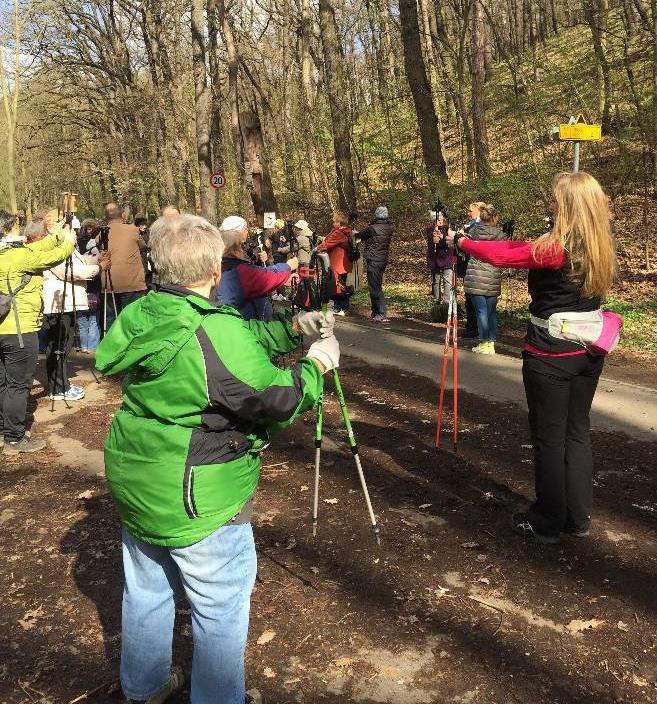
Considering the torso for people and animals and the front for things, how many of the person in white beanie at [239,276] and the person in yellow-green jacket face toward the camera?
0

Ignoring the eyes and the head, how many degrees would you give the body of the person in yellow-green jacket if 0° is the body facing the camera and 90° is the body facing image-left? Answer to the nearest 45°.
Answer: approximately 270°

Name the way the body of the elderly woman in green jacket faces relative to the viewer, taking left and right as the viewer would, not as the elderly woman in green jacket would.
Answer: facing away from the viewer and to the right of the viewer

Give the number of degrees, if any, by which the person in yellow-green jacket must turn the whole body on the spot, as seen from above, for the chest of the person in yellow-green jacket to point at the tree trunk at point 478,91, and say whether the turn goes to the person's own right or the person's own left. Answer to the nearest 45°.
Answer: approximately 45° to the person's own left

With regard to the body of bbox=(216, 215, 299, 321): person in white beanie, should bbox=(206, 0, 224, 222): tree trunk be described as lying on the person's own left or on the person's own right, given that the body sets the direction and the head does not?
on the person's own left

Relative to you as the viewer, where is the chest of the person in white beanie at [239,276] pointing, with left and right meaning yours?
facing away from the viewer and to the right of the viewer

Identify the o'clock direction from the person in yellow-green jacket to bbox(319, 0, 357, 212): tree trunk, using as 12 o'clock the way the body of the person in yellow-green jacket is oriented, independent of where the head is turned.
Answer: The tree trunk is roughly at 10 o'clock from the person in yellow-green jacket.

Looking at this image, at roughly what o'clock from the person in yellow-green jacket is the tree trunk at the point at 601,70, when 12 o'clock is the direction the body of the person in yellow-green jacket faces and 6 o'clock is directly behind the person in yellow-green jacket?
The tree trunk is roughly at 11 o'clock from the person in yellow-green jacket.

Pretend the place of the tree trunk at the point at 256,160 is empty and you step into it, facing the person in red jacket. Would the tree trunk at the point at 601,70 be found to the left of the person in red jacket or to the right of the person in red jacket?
left

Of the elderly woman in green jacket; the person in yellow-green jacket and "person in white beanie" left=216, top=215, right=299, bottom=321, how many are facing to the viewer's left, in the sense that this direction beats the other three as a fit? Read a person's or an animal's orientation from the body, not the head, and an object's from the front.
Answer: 0

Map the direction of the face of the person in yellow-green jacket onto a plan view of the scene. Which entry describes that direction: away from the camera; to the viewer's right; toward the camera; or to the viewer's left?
away from the camera

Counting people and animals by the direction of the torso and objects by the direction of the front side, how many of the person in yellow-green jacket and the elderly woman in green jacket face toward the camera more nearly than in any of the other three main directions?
0

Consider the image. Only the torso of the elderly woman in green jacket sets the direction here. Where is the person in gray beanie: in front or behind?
in front

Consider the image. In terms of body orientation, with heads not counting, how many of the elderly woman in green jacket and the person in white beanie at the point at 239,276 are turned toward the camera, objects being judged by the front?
0
